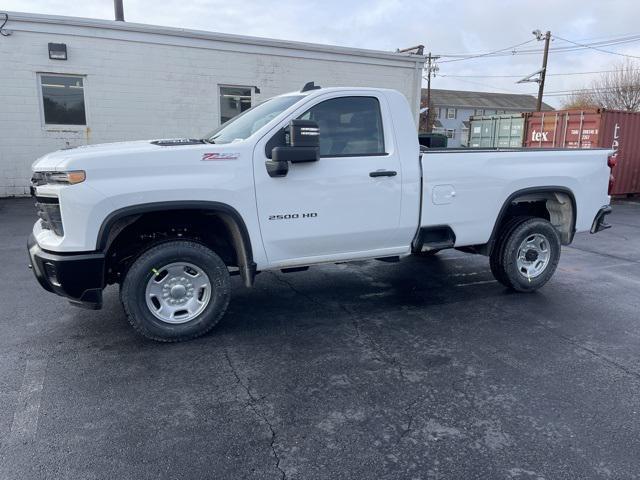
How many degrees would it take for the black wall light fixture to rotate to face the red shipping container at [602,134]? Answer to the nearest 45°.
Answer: approximately 90° to its left

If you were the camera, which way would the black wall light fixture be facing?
facing the viewer

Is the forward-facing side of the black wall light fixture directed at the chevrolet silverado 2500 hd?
yes

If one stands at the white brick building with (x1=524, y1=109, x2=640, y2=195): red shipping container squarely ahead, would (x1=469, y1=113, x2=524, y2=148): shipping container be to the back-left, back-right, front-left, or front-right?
front-left

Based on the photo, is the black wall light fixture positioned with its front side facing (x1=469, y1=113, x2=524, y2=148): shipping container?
no

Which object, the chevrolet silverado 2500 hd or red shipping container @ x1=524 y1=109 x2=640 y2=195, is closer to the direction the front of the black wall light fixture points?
the chevrolet silverado 2500 hd

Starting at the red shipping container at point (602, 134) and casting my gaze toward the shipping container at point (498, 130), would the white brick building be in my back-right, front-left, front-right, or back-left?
front-left

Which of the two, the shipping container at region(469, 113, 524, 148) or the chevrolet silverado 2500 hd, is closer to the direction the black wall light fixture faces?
the chevrolet silverado 2500 hd
